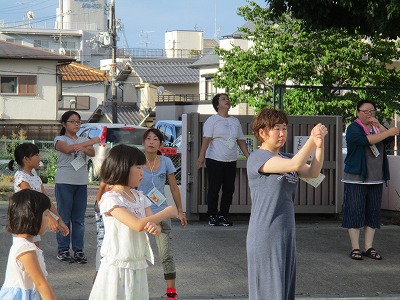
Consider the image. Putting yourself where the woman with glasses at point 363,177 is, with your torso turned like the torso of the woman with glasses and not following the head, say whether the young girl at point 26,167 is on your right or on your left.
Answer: on your right

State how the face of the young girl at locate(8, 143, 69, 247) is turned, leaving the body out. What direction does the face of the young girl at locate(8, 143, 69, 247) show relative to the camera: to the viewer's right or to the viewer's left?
to the viewer's right

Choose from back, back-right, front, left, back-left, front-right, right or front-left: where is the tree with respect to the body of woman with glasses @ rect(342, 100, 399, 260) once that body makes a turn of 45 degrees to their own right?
back

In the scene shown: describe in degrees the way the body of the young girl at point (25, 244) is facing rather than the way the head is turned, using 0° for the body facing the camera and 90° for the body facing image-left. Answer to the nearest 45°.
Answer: approximately 270°

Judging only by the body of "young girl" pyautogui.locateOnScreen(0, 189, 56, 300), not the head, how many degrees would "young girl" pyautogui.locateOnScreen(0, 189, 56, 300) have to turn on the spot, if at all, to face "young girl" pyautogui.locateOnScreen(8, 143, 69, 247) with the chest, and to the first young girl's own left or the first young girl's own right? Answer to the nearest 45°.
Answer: approximately 90° to the first young girl's own left

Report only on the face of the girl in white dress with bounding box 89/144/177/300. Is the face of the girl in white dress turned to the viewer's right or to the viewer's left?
to the viewer's right
